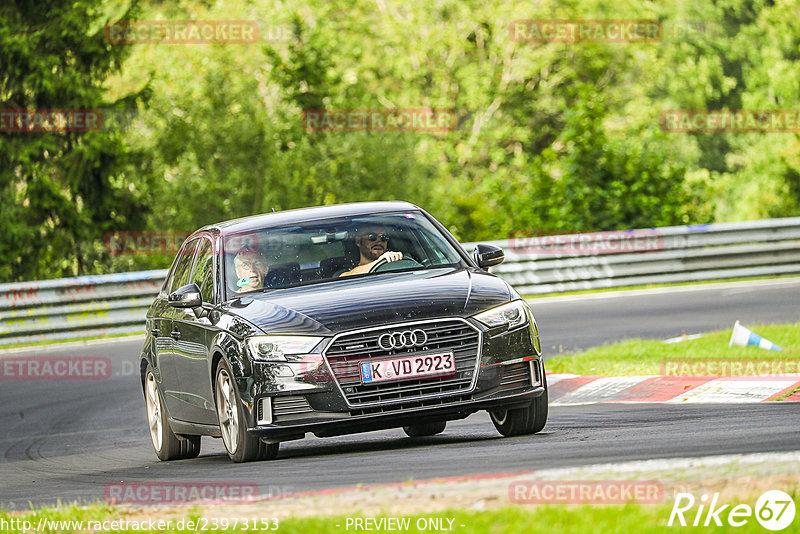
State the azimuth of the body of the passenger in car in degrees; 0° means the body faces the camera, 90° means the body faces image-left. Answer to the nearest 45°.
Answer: approximately 0°

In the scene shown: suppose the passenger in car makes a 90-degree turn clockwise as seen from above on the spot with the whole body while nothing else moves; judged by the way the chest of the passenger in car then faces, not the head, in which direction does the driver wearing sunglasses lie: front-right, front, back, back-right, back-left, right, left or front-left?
back

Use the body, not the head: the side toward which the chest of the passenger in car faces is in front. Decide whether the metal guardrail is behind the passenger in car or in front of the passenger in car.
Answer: behind

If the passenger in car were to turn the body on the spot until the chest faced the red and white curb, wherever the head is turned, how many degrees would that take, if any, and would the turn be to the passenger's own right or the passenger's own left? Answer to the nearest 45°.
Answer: approximately 90° to the passenger's own left
